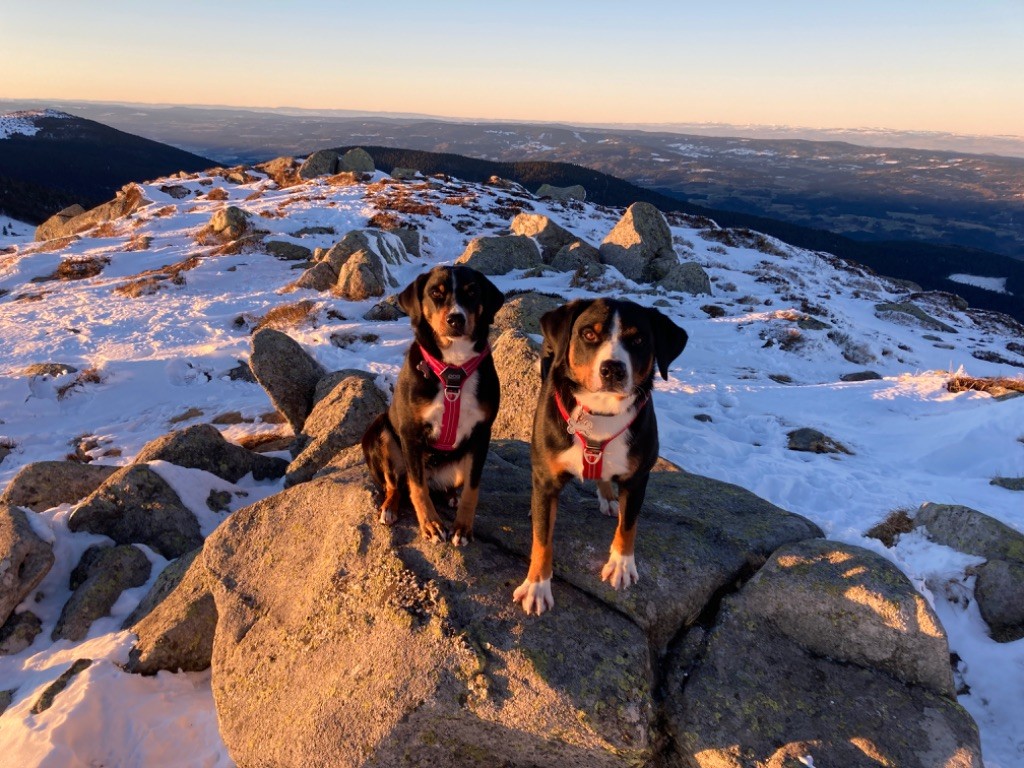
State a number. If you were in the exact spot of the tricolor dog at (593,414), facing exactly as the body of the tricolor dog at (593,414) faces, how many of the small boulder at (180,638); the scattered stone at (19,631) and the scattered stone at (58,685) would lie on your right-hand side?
3

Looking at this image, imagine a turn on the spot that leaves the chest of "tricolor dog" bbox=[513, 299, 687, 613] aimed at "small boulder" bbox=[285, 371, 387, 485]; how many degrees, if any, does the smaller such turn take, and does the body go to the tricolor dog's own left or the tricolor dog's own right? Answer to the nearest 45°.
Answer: approximately 135° to the tricolor dog's own right

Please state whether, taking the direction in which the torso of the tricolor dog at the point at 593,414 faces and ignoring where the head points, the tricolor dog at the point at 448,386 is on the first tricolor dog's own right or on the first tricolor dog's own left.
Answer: on the first tricolor dog's own right

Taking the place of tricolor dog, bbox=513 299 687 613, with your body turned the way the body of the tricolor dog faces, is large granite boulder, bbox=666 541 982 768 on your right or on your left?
on your left

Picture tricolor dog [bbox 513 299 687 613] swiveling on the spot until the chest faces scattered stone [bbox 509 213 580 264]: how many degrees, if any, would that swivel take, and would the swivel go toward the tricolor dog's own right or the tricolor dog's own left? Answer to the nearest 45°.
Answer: approximately 180°

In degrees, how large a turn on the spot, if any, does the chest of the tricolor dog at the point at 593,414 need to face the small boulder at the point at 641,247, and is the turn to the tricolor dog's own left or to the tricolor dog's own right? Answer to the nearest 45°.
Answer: approximately 180°

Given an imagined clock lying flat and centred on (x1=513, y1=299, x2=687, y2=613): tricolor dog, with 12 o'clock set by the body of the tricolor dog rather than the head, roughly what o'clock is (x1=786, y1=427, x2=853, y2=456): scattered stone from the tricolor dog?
The scattered stone is roughly at 7 o'clock from the tricolor dog.

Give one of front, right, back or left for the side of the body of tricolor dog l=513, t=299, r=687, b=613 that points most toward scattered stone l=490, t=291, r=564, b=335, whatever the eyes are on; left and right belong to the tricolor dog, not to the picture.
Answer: back

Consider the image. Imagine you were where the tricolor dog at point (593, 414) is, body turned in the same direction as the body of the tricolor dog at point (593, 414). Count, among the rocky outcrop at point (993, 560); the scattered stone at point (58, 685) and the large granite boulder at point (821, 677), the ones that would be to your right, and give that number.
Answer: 1
